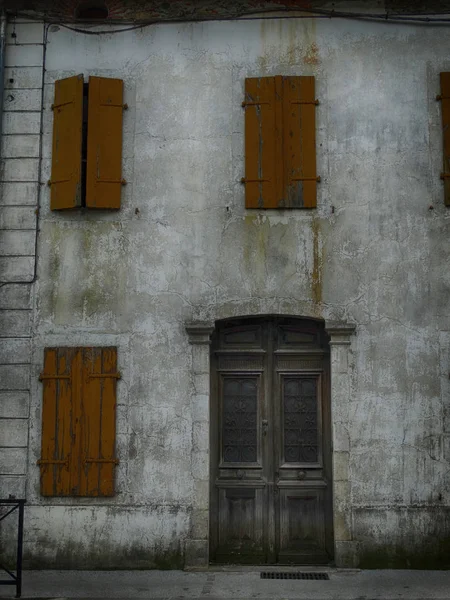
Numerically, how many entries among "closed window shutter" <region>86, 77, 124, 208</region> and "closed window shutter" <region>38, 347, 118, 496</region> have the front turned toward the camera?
2

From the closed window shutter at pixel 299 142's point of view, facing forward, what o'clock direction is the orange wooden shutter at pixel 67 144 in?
The orange wooden shutter is roughly at 3 o'clock from the closed window shutter.

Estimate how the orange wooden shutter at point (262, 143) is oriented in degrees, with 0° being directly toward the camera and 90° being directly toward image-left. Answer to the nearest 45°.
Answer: approximately 0°

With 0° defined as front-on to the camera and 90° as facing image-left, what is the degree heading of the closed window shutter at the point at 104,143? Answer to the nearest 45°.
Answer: approximately 0°

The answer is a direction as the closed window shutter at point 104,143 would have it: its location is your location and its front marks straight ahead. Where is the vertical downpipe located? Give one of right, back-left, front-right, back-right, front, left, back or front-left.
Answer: right
